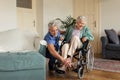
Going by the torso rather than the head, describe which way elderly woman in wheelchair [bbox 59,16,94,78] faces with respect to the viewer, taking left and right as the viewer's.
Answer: facing the viewer and to the left of the viewer

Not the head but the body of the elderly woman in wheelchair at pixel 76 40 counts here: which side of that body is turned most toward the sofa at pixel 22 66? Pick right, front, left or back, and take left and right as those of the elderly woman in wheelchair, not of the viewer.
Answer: front

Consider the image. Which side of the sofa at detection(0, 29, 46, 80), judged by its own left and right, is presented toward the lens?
front

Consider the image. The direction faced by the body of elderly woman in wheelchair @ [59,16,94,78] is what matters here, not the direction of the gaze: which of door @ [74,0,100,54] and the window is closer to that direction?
the window

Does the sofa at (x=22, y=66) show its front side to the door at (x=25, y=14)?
no

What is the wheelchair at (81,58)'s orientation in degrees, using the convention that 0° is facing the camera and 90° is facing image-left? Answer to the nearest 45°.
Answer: approximately 45°

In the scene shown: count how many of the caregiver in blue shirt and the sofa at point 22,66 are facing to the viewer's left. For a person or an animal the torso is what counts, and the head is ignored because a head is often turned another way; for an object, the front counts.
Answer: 0

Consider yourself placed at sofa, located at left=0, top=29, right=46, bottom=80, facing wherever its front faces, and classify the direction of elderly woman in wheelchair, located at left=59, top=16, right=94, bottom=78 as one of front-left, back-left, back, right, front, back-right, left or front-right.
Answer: back-left

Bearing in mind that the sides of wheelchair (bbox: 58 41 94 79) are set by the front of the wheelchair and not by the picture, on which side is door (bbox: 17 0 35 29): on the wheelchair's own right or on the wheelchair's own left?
on the wheelchair's own right

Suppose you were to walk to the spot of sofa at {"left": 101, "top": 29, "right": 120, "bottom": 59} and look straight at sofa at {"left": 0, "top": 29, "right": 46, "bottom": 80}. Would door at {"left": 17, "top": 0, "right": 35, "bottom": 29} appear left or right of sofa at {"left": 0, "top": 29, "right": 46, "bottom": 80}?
right

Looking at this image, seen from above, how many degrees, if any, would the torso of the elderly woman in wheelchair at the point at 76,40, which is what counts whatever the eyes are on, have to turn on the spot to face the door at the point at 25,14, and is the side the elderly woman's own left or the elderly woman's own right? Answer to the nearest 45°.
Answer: approximately 90° to the elderly woman's own right
